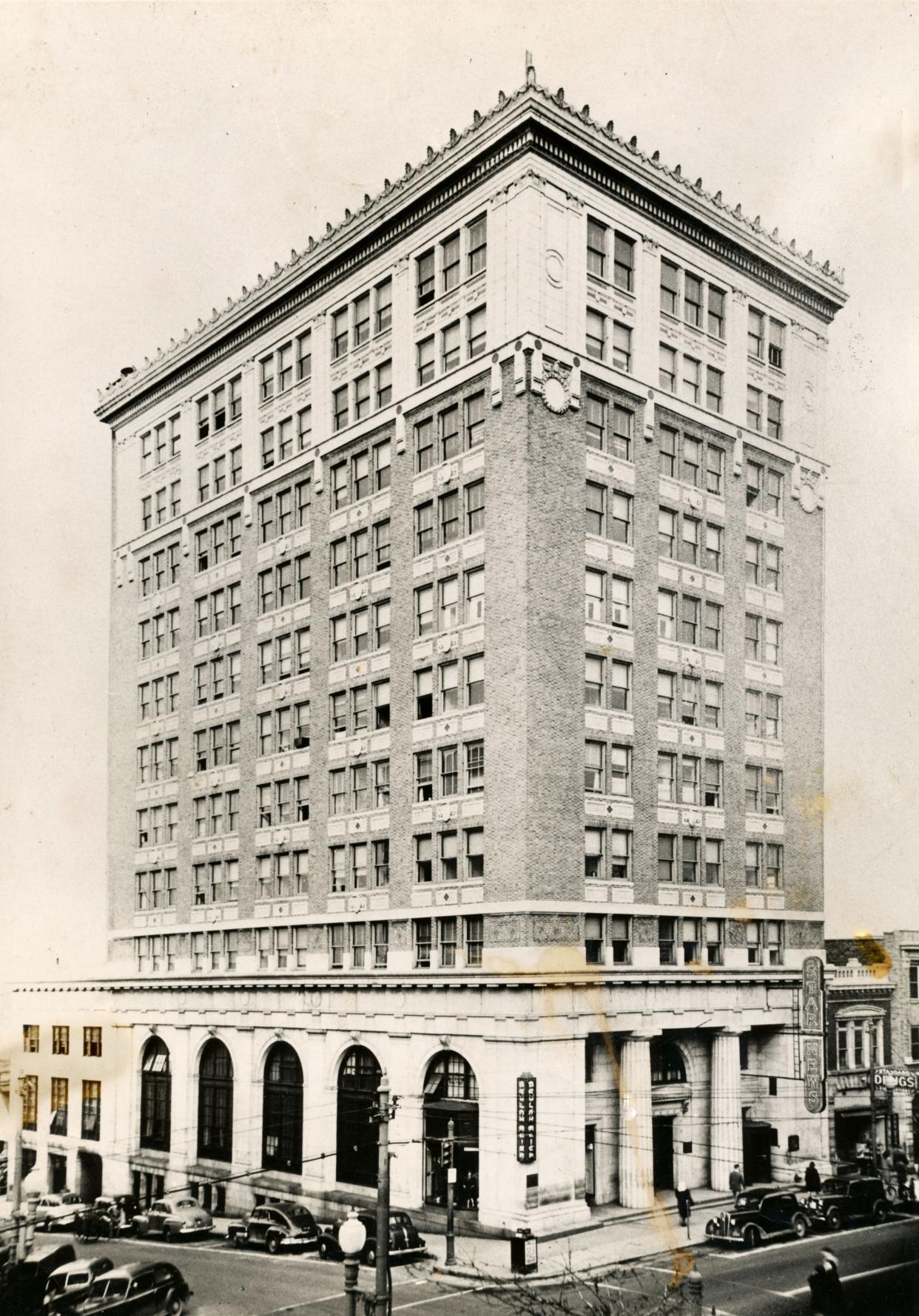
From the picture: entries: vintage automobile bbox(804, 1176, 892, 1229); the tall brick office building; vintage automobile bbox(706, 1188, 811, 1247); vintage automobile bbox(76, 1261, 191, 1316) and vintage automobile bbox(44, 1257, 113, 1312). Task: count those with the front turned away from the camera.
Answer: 0

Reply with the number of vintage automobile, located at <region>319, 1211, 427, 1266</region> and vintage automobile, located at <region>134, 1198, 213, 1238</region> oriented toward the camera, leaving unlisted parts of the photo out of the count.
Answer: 0

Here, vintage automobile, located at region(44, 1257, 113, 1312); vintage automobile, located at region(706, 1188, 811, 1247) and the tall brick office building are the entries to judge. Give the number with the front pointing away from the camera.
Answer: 0

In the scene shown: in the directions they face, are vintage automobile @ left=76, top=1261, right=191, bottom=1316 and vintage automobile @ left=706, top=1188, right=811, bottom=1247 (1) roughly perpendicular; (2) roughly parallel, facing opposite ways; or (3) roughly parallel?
roughly parallel

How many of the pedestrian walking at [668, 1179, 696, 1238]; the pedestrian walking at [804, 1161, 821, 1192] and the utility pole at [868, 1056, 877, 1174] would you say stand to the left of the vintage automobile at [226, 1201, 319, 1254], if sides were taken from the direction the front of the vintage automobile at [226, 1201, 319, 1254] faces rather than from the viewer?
0

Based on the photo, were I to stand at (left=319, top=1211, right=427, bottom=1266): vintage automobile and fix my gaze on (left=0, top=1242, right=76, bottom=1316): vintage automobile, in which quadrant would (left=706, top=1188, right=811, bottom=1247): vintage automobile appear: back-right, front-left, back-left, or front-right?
back-left

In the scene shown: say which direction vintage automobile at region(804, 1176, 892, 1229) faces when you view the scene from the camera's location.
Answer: facing the viewer and to the left of the viewer

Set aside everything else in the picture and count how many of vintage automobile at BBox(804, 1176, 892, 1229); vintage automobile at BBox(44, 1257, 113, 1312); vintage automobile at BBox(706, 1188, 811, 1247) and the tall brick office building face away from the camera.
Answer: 0

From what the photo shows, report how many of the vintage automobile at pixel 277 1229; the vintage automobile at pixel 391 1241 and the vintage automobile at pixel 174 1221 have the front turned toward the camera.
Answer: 0
